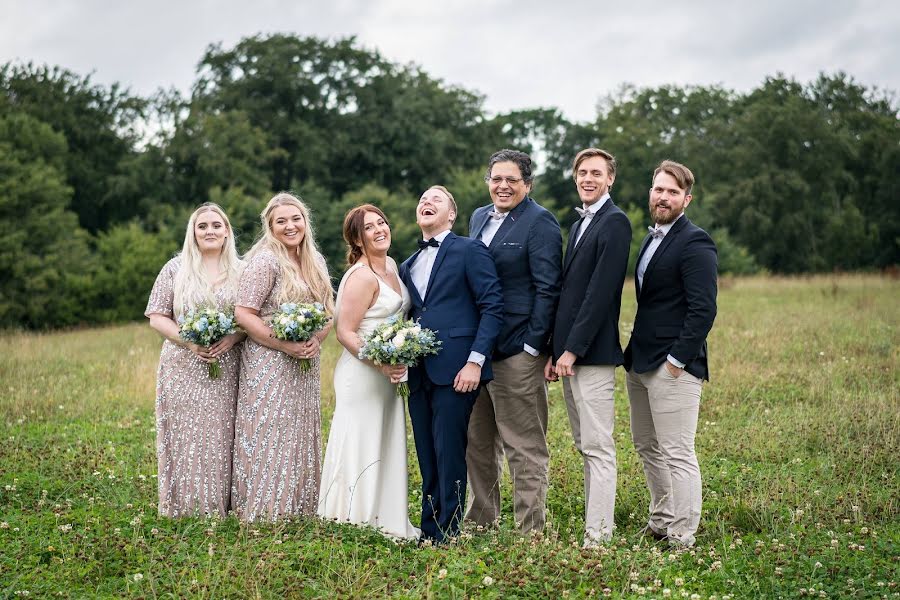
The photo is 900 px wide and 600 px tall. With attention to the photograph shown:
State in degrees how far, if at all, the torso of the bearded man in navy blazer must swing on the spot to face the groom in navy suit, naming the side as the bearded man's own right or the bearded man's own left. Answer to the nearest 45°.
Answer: approximately 45° to the bearded man's own right

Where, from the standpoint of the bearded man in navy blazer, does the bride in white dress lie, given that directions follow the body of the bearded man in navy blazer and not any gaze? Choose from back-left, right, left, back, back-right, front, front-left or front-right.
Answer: front-right

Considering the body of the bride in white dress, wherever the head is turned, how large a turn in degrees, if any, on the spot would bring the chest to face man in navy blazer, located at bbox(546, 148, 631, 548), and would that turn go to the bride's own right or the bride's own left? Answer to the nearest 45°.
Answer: approximately 45° to the bride's own left

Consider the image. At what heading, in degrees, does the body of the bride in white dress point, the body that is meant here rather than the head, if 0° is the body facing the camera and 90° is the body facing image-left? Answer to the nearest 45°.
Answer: approximately 315°

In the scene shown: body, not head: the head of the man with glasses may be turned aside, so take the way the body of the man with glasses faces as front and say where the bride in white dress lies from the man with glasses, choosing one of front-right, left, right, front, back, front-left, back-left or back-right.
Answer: front-right

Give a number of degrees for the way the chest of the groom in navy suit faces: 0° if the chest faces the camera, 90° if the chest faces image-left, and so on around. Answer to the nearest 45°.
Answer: approximately 45°

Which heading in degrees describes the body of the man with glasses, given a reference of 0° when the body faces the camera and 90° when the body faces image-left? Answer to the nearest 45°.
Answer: approximately 45°

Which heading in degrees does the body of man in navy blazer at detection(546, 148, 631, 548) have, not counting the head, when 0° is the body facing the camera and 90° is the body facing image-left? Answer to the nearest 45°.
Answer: approximately 45°

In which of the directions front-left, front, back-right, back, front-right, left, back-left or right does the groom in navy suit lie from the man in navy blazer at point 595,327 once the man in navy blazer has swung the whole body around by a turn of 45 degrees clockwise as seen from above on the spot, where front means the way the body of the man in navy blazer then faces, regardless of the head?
front

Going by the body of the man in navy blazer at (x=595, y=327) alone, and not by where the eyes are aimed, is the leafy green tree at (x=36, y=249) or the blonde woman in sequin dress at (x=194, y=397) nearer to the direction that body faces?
the blonde woman in sequin dress

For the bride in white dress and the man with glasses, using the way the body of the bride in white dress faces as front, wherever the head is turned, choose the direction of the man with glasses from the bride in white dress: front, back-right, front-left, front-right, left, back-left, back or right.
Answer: front-left
